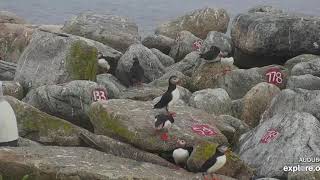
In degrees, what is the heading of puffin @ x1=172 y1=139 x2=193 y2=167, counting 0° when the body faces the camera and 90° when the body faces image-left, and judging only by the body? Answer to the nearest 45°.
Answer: approximately 45°

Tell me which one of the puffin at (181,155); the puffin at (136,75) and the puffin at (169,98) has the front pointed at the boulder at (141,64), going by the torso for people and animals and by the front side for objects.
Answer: the puffin at (136,75)

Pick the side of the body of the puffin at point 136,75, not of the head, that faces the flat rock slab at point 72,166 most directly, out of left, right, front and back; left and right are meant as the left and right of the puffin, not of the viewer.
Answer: back

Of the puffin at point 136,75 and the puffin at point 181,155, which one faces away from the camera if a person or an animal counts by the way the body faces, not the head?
the puffin at point 136,75

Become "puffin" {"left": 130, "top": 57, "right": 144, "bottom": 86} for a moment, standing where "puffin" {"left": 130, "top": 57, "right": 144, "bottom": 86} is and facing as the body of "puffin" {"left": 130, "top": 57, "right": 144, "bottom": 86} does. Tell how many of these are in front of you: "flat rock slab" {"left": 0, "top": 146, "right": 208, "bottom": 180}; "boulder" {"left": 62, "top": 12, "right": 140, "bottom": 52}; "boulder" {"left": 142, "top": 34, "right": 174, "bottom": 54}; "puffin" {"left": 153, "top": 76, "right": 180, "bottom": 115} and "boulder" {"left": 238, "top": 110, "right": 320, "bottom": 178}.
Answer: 2
